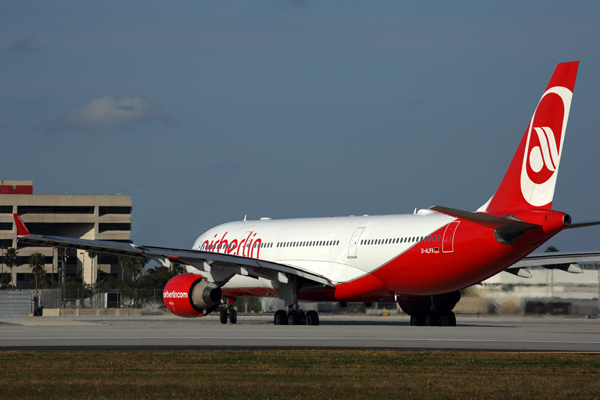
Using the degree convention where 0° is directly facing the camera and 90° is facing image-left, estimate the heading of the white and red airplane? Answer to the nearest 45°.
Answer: approximately 135°
